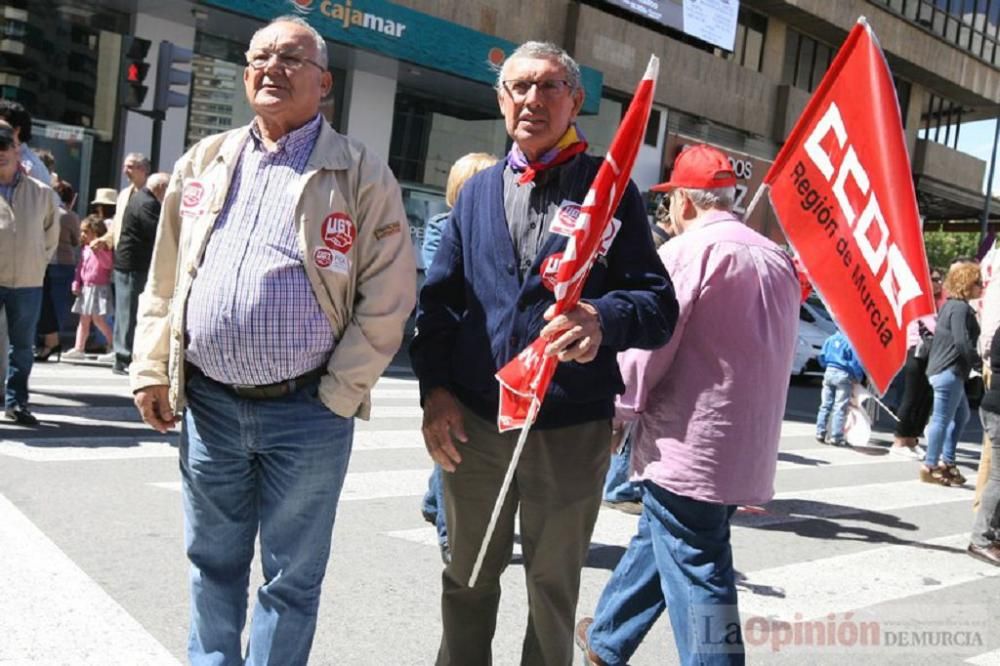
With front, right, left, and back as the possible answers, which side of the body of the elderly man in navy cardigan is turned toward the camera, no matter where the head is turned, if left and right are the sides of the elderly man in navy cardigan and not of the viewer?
front

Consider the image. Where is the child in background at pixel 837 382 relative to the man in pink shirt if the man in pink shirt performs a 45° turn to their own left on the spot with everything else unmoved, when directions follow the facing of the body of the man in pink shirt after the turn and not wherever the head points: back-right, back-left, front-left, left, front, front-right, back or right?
right

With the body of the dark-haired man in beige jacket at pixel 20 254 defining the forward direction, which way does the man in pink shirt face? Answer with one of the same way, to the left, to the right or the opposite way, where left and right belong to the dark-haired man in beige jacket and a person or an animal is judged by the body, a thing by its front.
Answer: the opposite way

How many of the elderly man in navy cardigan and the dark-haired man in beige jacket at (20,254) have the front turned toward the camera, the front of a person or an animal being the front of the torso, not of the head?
2

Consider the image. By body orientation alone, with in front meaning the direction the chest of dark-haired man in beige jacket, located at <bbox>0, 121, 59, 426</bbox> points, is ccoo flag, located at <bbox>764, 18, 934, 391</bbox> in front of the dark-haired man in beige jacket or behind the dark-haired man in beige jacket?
in front

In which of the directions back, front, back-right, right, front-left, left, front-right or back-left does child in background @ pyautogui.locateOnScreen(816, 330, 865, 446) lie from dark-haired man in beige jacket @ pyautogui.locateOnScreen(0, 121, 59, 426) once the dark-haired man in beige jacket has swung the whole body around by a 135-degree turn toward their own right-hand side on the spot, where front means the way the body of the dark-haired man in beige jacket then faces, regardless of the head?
back-right

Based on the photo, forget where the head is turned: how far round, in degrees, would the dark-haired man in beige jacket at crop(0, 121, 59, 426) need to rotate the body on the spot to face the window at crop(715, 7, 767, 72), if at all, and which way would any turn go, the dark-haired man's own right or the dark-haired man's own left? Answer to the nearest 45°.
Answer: approximately 135° to the dark-haired man's own left
